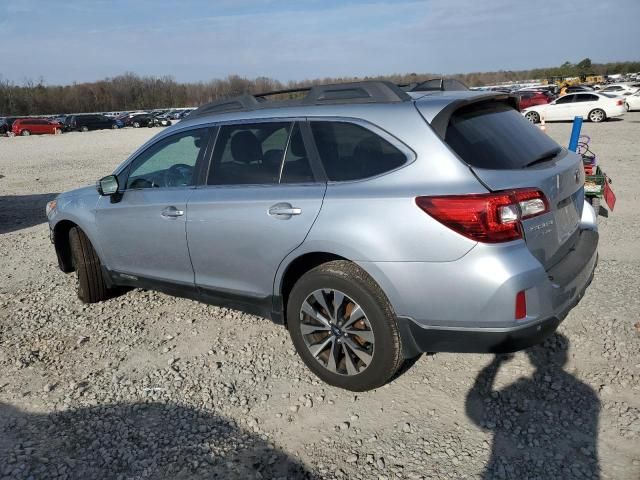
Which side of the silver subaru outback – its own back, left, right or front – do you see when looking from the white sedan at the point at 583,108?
right

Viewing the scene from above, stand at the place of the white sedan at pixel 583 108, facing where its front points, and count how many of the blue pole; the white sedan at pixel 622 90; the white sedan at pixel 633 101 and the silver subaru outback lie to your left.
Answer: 2

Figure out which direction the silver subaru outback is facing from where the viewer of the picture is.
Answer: facing away from the viewer and to the left of the viewer

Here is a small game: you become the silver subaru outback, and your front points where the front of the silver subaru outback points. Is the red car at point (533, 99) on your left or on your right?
on your right
